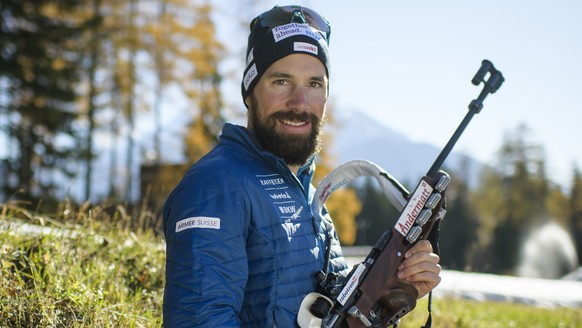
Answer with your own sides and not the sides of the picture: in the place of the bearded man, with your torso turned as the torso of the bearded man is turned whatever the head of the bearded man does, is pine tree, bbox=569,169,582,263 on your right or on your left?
on your left

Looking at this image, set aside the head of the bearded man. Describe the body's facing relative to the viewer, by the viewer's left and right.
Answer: facing the viewer and to the right of the viewer

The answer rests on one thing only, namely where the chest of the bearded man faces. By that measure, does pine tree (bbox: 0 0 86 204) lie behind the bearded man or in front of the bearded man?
behind
